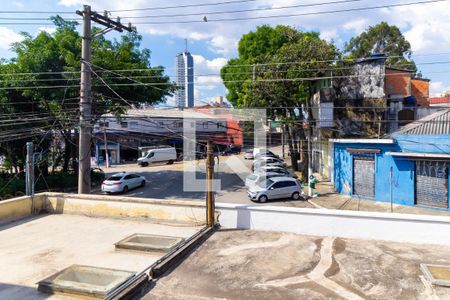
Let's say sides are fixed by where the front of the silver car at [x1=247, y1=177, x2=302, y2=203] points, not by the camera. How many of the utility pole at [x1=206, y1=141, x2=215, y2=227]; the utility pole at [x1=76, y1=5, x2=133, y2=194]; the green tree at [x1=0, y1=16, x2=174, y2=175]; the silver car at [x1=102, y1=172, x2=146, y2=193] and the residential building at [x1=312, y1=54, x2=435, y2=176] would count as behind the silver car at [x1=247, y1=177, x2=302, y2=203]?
1

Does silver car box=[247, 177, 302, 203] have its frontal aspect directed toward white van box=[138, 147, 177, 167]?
no

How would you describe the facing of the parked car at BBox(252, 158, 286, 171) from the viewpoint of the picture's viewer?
facing the viewer and to the left of the viewer

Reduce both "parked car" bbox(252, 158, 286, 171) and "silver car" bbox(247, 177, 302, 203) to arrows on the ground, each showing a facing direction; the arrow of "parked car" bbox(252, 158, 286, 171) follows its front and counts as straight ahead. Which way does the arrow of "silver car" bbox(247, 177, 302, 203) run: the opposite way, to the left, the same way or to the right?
the same way

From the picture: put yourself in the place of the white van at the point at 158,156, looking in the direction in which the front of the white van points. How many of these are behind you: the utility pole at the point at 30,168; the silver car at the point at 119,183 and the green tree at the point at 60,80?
0

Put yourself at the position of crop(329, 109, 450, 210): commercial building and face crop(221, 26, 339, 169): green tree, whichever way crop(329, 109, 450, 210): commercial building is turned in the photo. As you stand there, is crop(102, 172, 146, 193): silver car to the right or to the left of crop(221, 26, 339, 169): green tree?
left

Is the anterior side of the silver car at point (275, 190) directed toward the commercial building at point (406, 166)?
no

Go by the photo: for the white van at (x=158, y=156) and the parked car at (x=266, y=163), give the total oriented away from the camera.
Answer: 0

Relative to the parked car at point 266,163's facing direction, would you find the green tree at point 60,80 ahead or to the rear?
ahead
